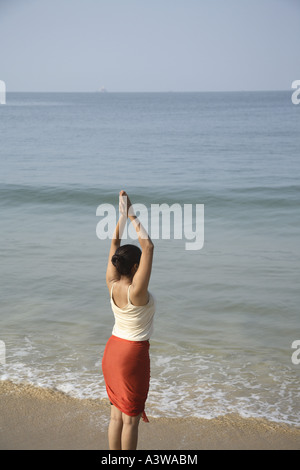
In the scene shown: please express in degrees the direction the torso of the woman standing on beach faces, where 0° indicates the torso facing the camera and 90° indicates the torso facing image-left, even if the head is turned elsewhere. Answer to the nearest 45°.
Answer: approximately 225°
